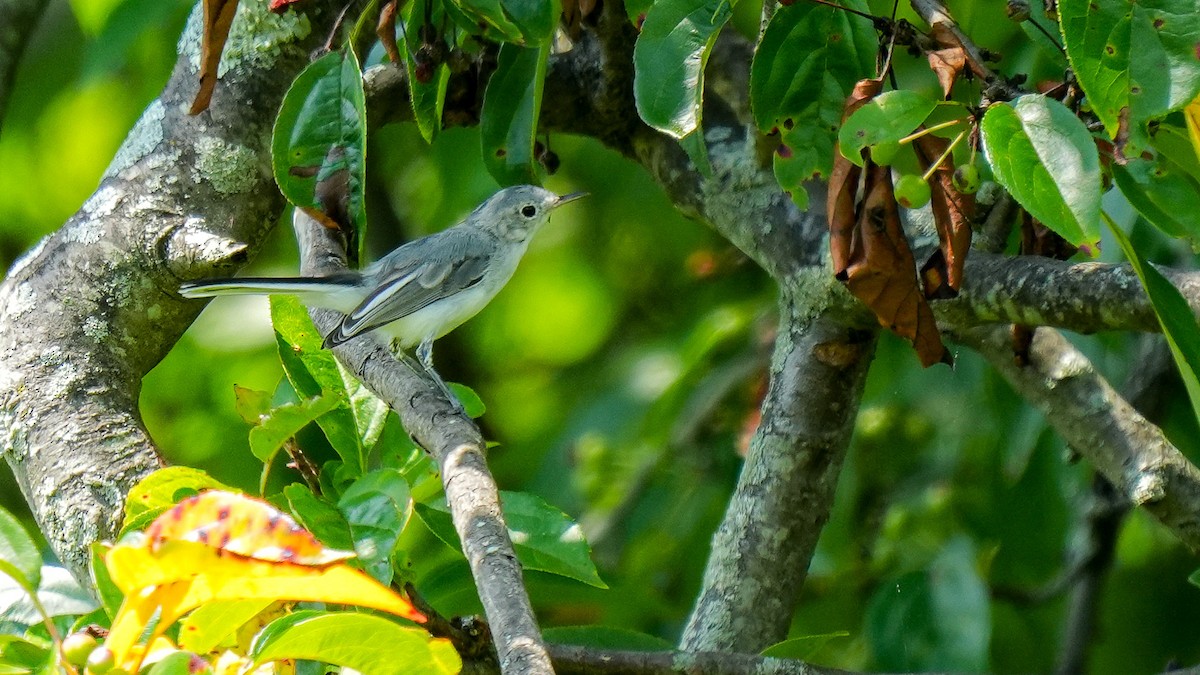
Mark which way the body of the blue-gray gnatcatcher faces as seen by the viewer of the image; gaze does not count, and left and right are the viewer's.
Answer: facing to the right of the viewer

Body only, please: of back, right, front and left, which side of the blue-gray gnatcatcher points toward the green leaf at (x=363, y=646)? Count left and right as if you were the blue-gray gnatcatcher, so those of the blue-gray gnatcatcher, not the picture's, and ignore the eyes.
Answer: right

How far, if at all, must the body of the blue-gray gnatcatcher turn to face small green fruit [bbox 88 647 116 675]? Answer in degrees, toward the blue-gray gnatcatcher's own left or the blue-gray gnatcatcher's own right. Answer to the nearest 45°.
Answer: approximately 90° to the blue-gray gnatcatcher's own right

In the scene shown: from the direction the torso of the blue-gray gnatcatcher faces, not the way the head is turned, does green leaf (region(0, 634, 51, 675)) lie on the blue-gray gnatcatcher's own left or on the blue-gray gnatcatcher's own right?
on the blue-gray gnatcatcher's own right
